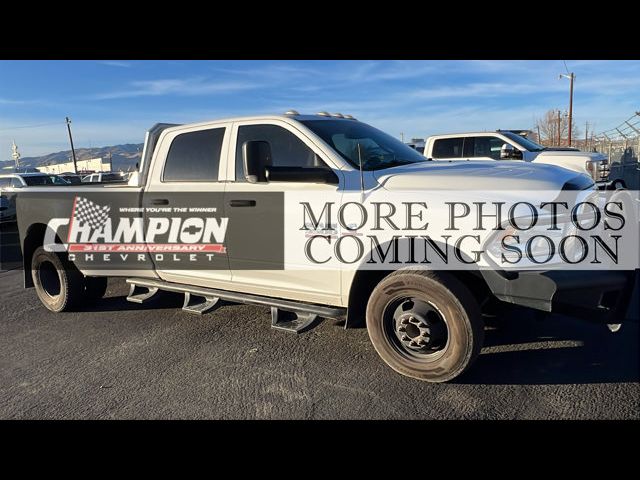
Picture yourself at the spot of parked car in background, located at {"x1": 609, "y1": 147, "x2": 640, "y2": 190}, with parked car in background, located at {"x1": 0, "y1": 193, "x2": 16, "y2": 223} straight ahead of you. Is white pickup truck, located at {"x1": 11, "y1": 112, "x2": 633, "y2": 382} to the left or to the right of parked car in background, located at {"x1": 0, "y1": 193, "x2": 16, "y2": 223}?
left

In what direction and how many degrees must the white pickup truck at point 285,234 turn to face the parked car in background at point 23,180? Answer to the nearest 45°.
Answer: approximately 180°

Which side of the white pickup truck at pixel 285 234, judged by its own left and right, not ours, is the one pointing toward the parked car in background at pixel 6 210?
back

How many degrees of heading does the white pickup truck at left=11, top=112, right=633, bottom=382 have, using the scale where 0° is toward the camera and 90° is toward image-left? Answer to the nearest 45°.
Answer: approximately 315°

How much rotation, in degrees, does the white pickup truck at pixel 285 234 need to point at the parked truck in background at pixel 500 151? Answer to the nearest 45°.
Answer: approximately 90° to its left

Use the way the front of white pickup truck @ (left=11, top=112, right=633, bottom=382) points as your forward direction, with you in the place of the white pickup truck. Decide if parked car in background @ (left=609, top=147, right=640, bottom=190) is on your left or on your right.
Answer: on your left
